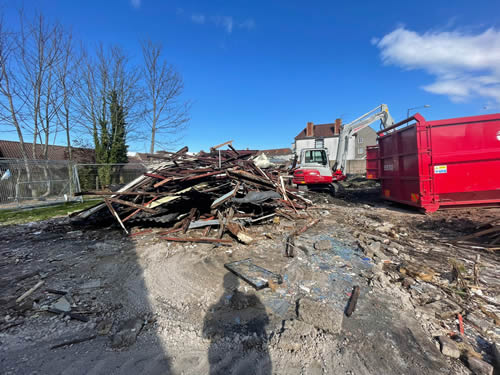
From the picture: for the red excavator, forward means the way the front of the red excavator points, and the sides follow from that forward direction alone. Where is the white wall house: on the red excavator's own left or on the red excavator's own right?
on the red excavator's own left
